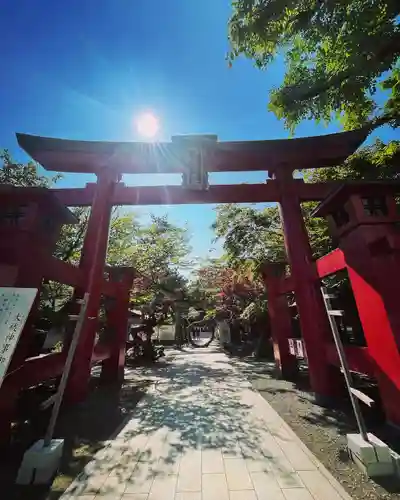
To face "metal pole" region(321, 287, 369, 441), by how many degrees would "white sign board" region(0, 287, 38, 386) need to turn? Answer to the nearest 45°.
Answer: approximately 45° to its left

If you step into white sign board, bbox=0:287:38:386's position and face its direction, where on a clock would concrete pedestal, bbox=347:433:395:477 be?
The concrete pedestal is roughly at 10 o'clock from the white sign board.

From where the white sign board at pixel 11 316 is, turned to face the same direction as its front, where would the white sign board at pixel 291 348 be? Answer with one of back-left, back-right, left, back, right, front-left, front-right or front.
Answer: left

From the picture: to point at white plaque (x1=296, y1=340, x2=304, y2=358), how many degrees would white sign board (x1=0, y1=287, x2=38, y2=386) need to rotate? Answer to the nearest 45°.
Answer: approximately 90° to its left

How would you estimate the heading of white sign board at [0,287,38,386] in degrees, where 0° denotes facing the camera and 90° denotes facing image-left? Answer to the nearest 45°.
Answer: approximately 0°
